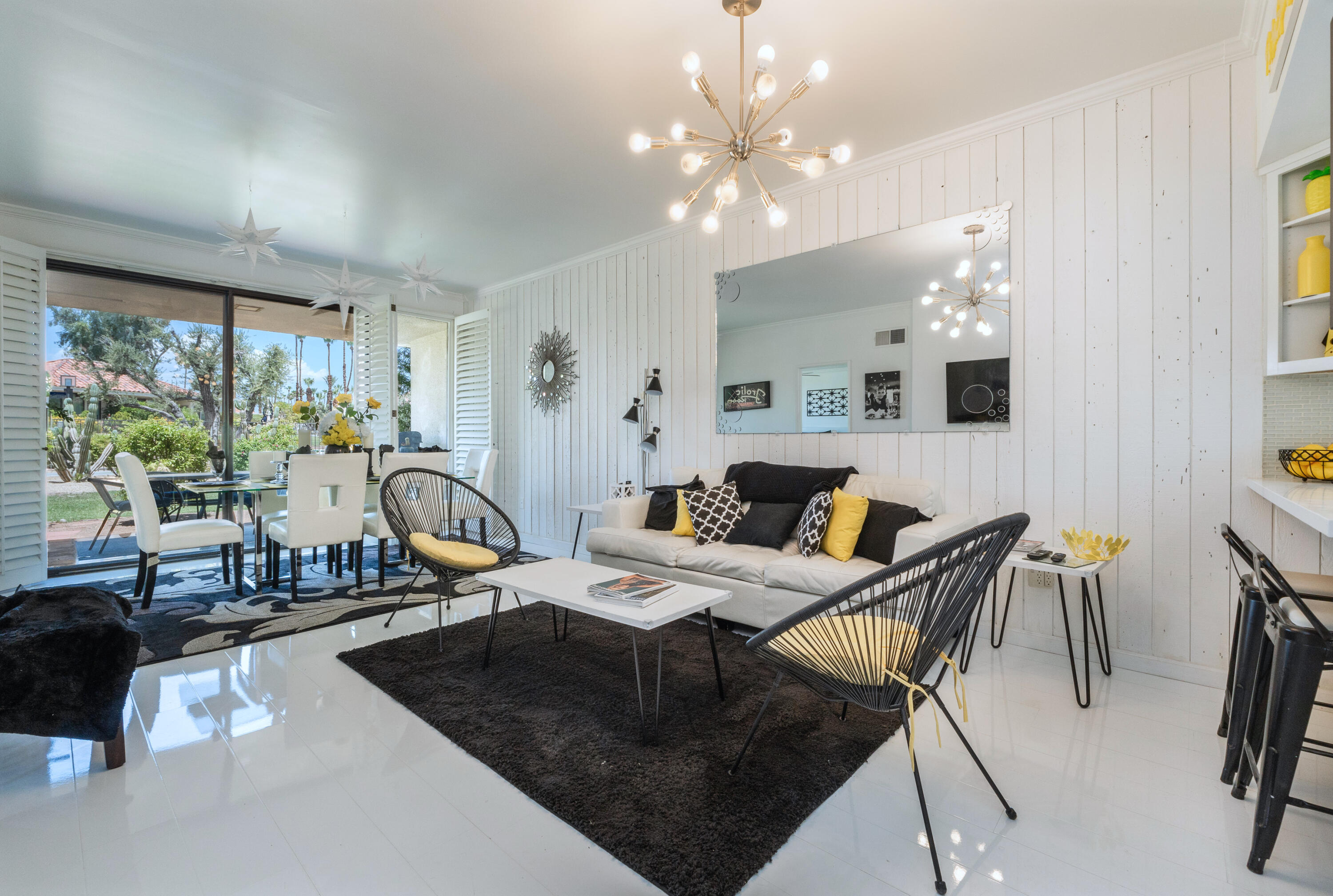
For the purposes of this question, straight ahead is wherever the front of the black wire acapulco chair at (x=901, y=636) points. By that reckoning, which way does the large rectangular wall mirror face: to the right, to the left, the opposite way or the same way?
to the left

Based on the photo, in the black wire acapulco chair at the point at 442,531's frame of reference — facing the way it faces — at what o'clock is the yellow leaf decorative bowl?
The yellow leaf decorative bowl is roughly at 12 o'clock from the black wire acapulco chair.

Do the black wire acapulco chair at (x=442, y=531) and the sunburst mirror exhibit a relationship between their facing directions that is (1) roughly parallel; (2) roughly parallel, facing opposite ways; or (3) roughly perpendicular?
roughly perpendicular

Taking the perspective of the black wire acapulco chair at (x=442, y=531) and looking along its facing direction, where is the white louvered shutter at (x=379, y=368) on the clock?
The white louvered shutter is roughly at 7 o'clock from the black wire acapulco chair.

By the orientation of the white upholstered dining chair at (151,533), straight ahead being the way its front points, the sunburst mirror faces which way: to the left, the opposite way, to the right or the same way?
the opposite way

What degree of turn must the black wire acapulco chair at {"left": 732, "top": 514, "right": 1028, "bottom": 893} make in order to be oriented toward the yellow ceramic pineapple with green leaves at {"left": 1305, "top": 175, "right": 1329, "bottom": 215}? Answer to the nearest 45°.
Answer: approximately 90° to its right

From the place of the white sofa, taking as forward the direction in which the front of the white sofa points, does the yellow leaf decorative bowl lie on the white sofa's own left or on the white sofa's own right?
on the white sofa's own left

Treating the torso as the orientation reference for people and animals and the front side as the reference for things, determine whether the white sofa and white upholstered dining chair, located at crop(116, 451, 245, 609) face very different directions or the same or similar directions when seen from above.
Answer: very different directions

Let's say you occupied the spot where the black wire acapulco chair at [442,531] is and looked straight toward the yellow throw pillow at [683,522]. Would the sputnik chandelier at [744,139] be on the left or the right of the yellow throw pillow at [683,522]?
right

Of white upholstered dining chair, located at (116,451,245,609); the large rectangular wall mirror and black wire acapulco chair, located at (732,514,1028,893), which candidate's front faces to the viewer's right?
the white upholstered dining chair

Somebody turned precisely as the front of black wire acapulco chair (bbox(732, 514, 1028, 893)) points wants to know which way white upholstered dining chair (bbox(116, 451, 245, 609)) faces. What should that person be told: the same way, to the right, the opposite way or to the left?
to the right

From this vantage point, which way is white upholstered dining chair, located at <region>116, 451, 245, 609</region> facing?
to the viewer's right

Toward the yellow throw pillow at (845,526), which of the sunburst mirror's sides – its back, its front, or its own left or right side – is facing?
left
